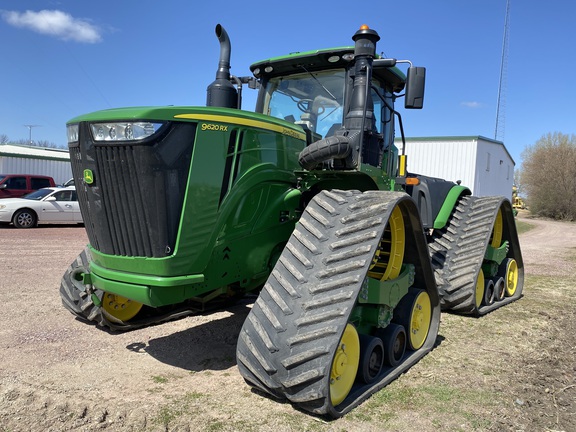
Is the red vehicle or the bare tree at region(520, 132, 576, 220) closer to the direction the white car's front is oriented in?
the red vehicle

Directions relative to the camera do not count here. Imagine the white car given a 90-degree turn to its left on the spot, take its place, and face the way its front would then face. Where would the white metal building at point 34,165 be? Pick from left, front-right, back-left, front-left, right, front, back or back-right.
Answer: back

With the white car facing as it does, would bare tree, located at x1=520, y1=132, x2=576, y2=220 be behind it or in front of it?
behind

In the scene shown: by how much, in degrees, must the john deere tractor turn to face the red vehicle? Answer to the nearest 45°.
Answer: approximately 90° to its right

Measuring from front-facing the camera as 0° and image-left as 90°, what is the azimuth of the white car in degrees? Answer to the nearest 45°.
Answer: approximately 90°

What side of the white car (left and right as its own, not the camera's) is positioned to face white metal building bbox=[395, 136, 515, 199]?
back

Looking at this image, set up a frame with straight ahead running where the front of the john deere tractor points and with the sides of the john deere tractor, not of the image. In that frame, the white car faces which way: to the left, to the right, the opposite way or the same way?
the same way

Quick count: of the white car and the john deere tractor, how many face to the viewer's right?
0

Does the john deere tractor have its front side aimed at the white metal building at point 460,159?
no

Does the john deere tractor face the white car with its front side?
no

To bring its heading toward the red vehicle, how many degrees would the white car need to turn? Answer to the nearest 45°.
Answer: approximately 90° to its right

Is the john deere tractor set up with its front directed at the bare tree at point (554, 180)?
no

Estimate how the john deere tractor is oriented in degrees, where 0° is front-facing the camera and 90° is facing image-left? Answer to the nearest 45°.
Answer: approximately 45°
